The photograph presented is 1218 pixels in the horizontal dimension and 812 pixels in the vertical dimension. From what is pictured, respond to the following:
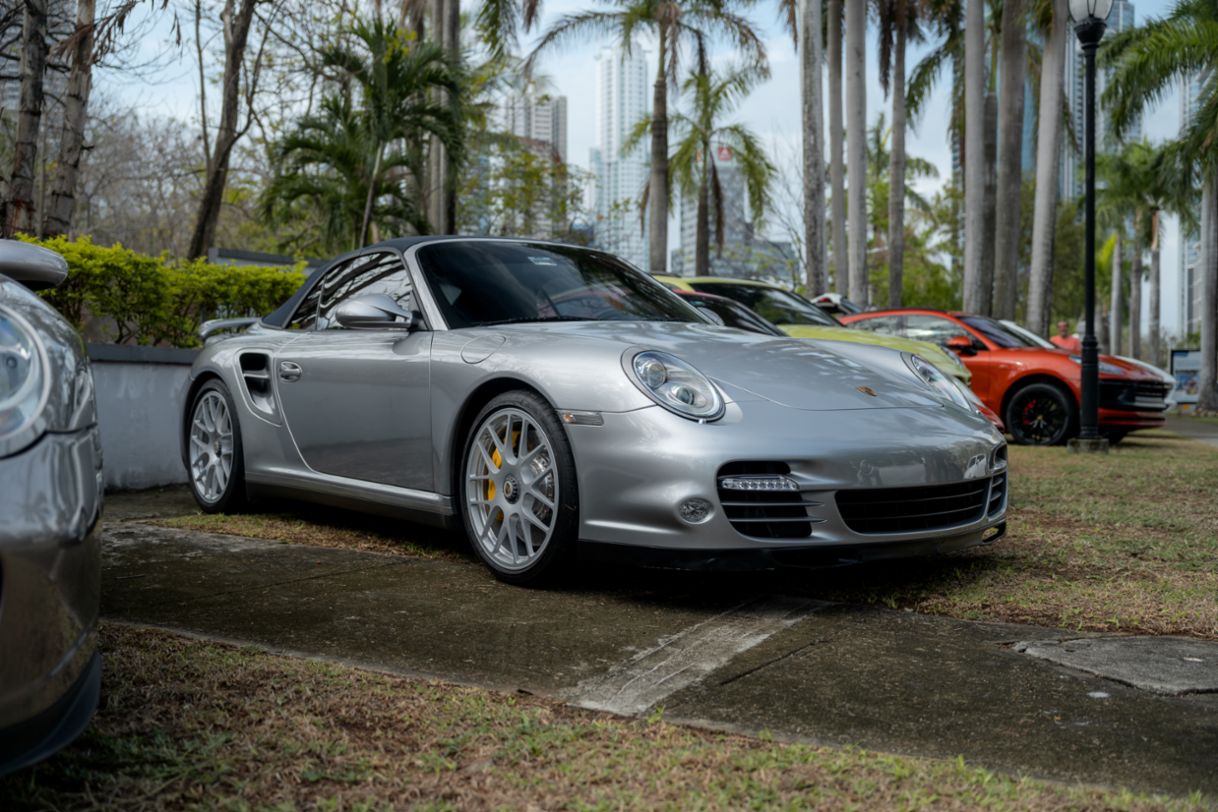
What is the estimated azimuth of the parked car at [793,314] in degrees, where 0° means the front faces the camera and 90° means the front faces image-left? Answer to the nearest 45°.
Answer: approximately 315°

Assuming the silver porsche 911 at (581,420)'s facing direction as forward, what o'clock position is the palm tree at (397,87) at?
The palm tree is roughly at 7 o'clock from the silver porsche 911.

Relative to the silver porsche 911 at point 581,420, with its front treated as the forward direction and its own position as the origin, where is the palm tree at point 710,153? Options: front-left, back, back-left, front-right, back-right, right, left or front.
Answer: back-left

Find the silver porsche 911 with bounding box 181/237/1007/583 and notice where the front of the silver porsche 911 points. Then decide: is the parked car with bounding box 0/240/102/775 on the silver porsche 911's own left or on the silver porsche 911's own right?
on the silver porsche 911's own right

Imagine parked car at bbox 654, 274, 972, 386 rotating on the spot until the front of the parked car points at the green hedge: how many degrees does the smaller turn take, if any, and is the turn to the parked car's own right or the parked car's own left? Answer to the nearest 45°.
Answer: approximately 90° to the parked car's own right

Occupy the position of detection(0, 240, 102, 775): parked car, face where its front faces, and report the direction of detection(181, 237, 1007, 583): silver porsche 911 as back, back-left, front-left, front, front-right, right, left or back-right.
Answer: back-left

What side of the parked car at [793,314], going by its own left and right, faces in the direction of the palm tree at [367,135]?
back

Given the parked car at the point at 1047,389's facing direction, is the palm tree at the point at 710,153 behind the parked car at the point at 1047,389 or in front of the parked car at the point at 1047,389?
behind

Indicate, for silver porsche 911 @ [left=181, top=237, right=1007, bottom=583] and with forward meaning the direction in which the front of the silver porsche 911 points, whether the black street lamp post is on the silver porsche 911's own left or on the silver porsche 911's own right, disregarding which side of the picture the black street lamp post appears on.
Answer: on the silver porsche 911's own left

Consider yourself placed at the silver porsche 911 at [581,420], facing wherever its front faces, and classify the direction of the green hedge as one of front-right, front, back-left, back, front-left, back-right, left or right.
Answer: back

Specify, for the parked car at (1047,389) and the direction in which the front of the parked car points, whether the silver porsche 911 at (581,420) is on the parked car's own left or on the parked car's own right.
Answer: on the parked car's own right

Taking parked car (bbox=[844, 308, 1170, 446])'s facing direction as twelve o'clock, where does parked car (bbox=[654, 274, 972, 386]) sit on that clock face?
parked car (bbox=[654, 274, 972, 386]) is roughly at 3 o'clock from parked car (bbox=[844, 308, 1170, 446]).
